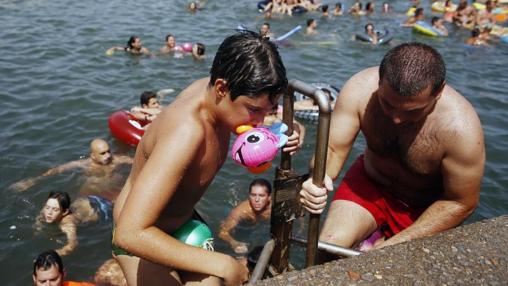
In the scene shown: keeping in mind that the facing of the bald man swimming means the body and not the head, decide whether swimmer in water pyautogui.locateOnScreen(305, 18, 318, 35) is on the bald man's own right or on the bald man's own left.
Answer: on the bald man's own left

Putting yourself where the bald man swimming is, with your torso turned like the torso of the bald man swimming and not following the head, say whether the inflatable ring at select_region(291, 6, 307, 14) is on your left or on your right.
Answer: on your left

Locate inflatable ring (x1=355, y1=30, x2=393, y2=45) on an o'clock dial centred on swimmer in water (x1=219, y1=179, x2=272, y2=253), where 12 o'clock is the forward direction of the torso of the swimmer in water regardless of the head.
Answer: The inflatable ring is roughly at 7 o'clock from the swimmer in water.

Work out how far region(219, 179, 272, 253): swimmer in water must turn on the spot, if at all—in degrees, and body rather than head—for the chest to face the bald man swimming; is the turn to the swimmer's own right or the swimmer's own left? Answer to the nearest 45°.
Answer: approximately 135° to the swimmer's own right

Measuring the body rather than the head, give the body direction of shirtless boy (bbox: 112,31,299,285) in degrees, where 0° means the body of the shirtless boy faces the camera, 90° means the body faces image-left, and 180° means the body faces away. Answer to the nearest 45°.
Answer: approximately 270°

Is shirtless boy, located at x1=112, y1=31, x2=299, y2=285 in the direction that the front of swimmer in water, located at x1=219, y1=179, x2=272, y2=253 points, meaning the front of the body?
yes

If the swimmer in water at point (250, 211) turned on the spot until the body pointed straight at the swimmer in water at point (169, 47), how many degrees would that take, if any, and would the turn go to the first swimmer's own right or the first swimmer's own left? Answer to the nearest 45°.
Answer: approximately 180°
